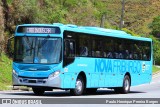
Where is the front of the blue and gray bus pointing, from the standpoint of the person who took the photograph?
facing the viewer and to the left of the viewer
